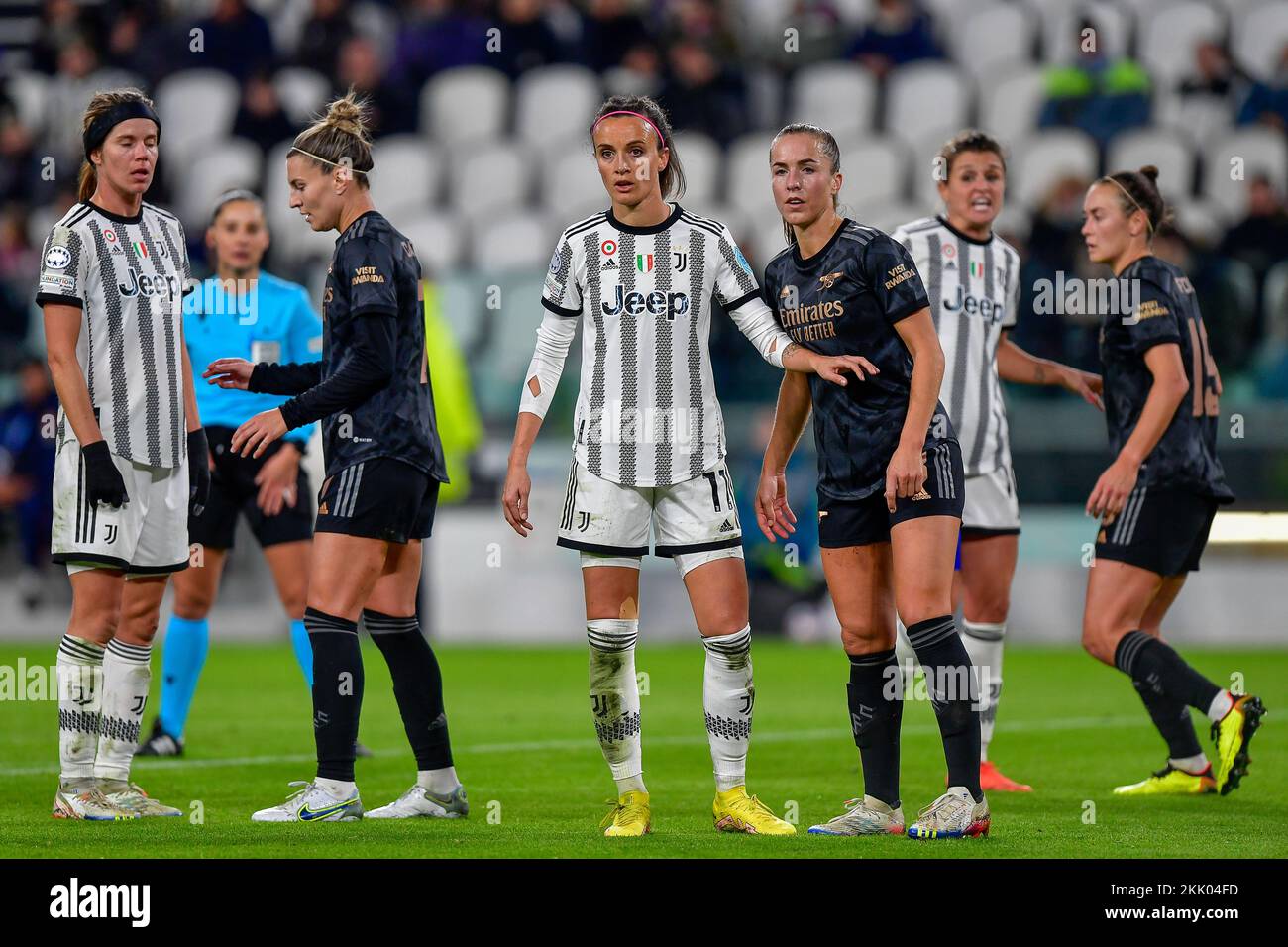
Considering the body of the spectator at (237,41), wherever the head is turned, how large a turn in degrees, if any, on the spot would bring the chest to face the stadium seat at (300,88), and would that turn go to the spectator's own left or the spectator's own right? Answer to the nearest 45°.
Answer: approximately 90° to the spectator's own left

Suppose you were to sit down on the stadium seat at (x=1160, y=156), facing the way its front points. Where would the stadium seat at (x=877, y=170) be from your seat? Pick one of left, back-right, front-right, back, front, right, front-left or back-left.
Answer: right

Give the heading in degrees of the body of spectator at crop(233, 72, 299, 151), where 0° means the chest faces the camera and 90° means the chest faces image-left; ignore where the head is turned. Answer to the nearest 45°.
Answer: approximately 0°

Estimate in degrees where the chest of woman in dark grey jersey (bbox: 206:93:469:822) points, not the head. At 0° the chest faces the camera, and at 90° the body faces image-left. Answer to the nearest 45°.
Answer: approximately 90°

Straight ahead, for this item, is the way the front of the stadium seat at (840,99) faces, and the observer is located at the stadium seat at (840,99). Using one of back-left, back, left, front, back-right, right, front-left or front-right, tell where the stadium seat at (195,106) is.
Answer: right

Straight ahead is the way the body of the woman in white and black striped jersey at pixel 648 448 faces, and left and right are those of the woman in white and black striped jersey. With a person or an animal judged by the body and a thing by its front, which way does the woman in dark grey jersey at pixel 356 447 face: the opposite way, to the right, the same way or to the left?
to the right

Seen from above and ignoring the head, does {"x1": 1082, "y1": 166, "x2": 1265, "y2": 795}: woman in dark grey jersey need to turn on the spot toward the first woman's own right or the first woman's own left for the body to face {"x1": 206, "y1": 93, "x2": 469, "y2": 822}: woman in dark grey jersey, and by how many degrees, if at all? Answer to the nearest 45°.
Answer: approximately 45° to the first woman's own left

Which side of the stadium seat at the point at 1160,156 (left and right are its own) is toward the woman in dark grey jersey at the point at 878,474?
front

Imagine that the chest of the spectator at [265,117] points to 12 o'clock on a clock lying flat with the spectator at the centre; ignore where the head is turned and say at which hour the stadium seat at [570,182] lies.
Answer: The stadium seat is roughly at 9 o'clock from the spectator.

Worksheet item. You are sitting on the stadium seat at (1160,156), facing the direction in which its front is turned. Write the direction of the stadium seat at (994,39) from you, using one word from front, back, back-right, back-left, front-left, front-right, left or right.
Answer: back-right

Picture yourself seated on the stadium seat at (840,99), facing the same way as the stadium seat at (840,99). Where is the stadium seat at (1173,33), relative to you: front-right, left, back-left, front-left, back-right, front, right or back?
left
